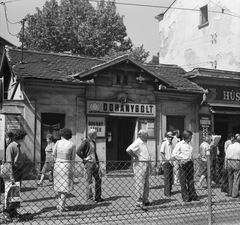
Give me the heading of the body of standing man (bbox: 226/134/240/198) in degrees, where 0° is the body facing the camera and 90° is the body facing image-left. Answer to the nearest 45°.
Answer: approximately 180°

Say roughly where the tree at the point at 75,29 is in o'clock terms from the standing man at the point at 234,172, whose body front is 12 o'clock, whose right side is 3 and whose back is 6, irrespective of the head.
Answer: The tree is roughly at 11 o'clock from the standing man.

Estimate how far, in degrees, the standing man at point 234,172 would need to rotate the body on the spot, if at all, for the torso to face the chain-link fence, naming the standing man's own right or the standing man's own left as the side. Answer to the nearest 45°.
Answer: approximately 135° to the standing man's own left

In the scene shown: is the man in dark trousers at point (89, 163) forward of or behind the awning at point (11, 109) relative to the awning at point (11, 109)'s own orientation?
forward

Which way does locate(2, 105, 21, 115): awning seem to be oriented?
toward the camera

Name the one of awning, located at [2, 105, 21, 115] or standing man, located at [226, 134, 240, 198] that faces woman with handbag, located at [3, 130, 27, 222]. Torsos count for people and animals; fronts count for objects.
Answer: the awning

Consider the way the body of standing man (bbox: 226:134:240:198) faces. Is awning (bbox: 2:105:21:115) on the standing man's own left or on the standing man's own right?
on the standing man's own left

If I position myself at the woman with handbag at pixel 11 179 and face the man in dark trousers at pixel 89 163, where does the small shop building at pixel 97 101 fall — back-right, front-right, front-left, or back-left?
front-left

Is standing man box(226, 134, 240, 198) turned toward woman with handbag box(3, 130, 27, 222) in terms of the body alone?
no

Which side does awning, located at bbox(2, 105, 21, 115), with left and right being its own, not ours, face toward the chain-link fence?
front

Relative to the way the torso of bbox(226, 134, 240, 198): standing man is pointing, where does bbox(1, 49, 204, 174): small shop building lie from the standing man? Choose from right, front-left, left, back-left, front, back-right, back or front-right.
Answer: front-left

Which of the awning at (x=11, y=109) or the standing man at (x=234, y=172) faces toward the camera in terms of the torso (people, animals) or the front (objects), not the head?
the awning
